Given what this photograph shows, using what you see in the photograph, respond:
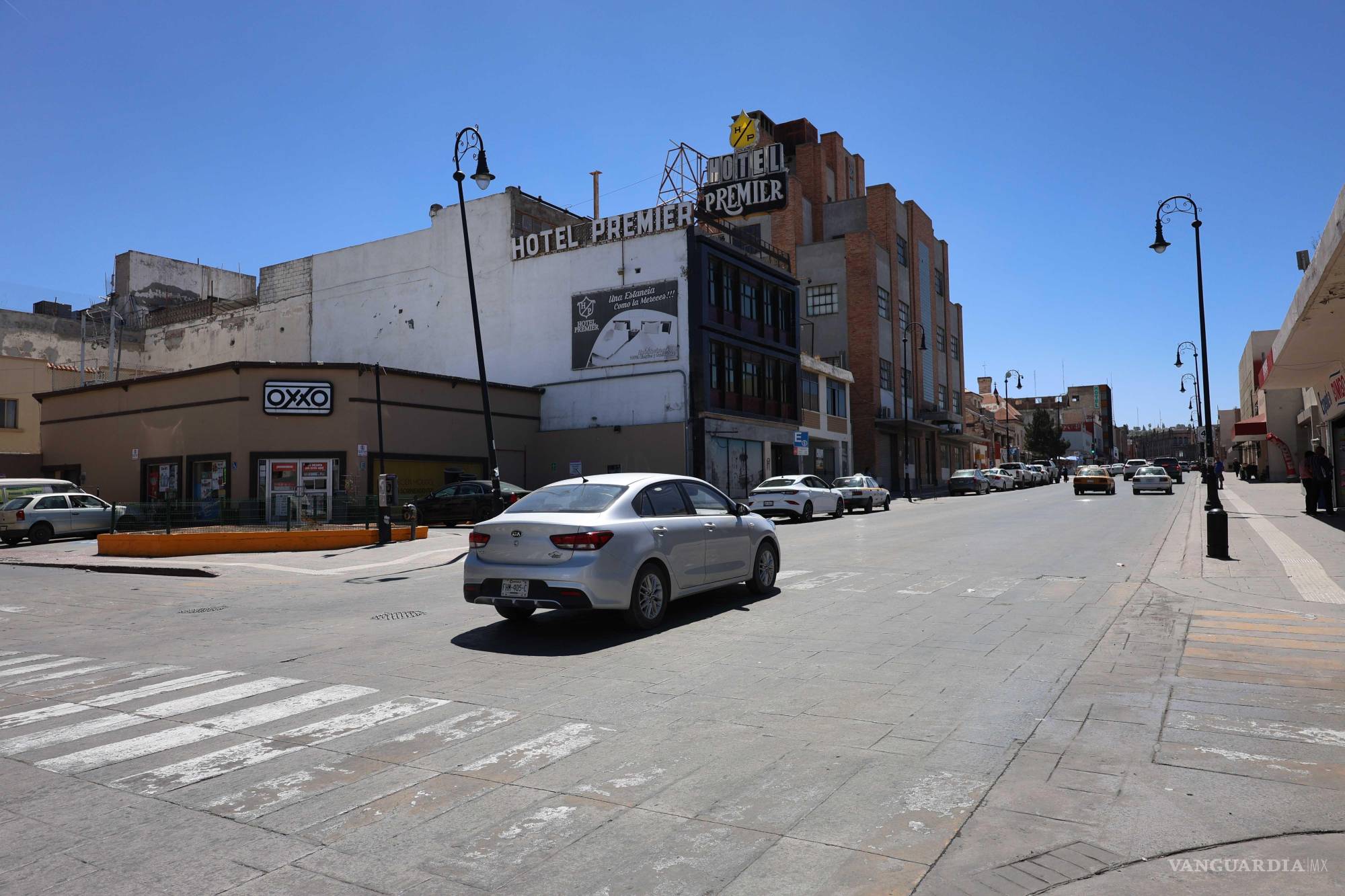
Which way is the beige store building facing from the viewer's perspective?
toward the camera

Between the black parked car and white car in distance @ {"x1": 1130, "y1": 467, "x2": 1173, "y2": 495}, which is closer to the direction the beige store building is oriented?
the black parked car

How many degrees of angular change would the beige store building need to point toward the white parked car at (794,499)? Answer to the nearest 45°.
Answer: approximately 45° to its left

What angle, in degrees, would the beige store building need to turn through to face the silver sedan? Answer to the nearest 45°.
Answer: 0° — it already faces it

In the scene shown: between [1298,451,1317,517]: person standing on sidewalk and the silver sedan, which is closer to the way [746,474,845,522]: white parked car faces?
the person standing on sidewalk

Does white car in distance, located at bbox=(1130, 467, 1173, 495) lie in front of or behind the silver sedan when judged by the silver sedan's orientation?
in front
